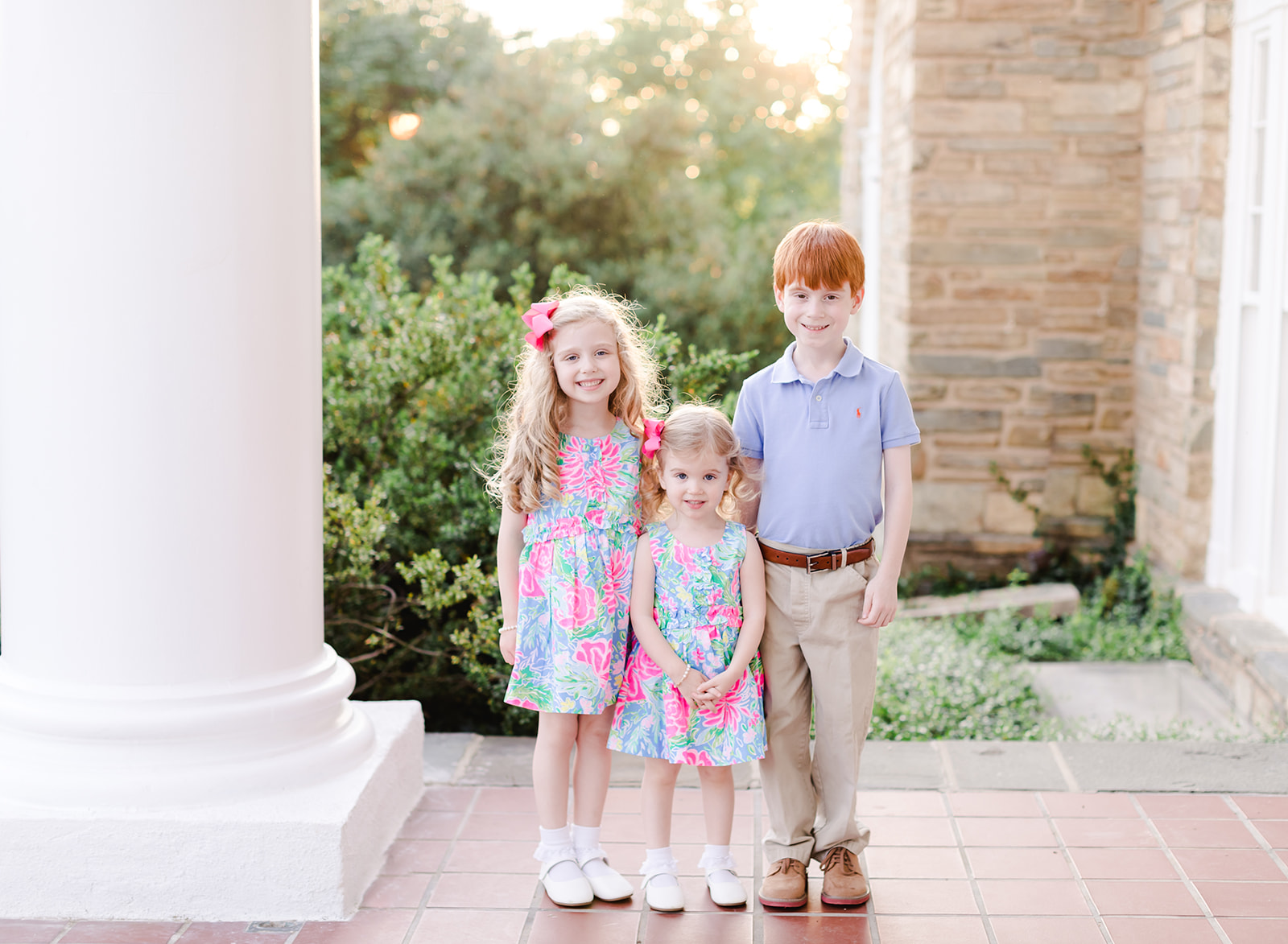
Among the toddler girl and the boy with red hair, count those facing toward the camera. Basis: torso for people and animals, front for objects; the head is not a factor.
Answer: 2

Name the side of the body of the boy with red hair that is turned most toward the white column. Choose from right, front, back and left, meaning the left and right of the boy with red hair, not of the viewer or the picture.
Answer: right

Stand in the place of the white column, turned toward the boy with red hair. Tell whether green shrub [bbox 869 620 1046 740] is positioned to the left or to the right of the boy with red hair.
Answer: left

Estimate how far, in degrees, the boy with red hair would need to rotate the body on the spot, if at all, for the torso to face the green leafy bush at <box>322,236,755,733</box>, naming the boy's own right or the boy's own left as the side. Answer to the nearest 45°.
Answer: approximately 135° to the boy's own right

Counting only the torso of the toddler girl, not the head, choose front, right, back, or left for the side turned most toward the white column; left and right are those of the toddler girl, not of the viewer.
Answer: right

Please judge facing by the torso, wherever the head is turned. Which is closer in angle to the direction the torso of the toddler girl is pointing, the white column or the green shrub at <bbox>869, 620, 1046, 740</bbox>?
the white column

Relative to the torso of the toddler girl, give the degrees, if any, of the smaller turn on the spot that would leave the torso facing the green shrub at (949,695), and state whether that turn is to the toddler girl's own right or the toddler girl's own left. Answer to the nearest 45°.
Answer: approximately 135° to the toddler girl's own left

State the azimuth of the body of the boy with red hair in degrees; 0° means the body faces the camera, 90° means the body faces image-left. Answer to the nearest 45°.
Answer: approximately 0°

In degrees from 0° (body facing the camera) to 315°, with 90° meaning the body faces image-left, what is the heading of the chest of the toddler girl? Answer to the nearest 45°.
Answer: approximately 0°
